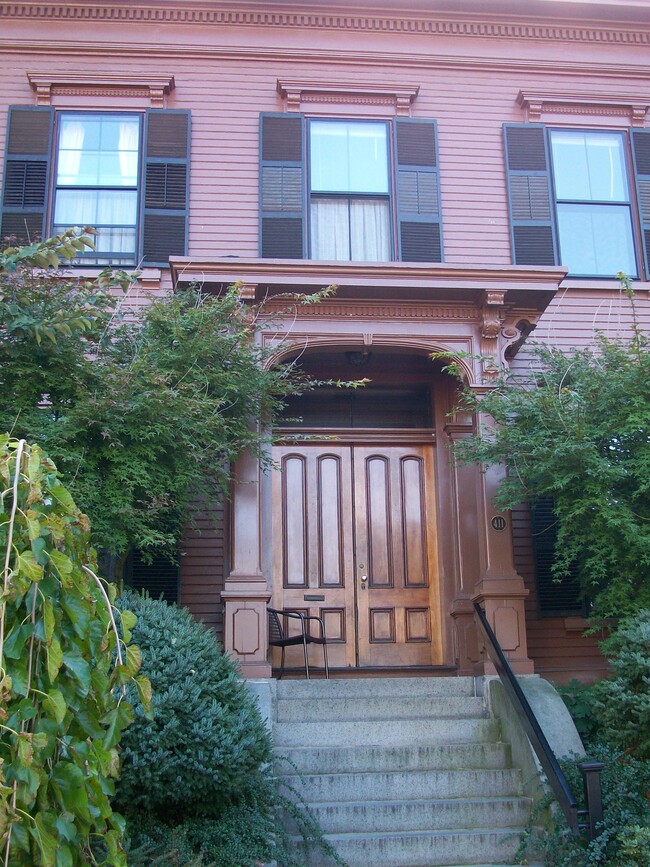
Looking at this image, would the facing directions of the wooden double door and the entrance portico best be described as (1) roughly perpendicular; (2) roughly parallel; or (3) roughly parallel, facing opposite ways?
roughly parallel

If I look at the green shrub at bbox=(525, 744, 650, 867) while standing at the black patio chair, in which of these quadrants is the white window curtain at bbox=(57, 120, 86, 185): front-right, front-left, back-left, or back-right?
back-right

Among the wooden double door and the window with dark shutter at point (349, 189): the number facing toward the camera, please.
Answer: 2

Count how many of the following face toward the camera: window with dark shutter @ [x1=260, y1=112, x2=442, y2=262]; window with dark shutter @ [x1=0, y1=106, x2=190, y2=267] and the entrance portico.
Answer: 3

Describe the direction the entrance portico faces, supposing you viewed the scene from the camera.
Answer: facing the viewer

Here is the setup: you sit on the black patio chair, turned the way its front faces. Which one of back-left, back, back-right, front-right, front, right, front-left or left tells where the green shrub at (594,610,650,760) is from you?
front

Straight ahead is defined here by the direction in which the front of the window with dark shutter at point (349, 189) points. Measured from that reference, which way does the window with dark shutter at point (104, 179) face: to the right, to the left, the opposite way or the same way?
the same way

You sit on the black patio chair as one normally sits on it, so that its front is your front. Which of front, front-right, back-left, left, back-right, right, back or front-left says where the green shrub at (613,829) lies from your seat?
front

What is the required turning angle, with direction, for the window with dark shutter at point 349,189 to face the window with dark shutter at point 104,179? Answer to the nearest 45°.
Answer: approximately 90° to its right

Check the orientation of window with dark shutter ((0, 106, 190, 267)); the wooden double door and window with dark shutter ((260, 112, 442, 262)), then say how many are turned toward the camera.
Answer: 3

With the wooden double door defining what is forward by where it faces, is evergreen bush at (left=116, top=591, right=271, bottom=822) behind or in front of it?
in front

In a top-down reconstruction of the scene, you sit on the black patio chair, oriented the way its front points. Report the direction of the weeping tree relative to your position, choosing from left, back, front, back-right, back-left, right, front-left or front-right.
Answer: front-right

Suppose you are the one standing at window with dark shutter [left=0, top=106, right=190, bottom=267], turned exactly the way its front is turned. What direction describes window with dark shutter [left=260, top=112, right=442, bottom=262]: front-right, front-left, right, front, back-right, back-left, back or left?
left

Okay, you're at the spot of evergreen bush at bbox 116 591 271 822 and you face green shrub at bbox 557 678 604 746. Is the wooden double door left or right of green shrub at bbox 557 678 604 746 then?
left

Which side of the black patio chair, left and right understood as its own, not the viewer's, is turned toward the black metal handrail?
front
